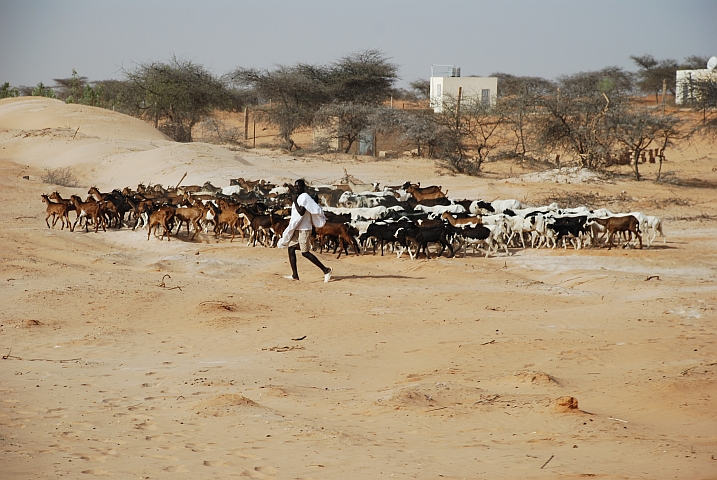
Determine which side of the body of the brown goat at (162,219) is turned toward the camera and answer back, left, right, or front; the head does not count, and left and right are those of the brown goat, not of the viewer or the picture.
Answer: left

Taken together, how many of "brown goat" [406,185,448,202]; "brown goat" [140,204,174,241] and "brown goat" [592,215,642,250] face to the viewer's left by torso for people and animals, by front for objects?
3

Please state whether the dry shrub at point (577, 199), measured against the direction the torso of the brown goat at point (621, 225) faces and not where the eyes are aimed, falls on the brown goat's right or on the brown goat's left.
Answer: on the brown goat's right

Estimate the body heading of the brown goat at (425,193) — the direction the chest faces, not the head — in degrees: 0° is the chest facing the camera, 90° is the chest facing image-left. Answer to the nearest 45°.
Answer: approximately 90°

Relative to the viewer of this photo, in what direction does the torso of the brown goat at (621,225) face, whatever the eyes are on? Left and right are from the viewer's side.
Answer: facing to the left of the viewer

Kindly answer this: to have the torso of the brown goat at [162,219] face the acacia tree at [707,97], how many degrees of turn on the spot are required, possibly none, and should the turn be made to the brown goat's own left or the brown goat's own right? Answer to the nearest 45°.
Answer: approximately 135° to the brown goat's own right

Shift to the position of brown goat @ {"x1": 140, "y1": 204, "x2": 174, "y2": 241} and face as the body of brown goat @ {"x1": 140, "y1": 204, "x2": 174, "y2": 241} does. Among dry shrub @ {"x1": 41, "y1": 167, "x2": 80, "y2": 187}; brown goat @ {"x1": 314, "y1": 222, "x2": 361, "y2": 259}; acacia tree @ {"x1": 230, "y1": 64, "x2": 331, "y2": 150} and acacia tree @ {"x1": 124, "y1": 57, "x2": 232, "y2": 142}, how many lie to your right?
3
